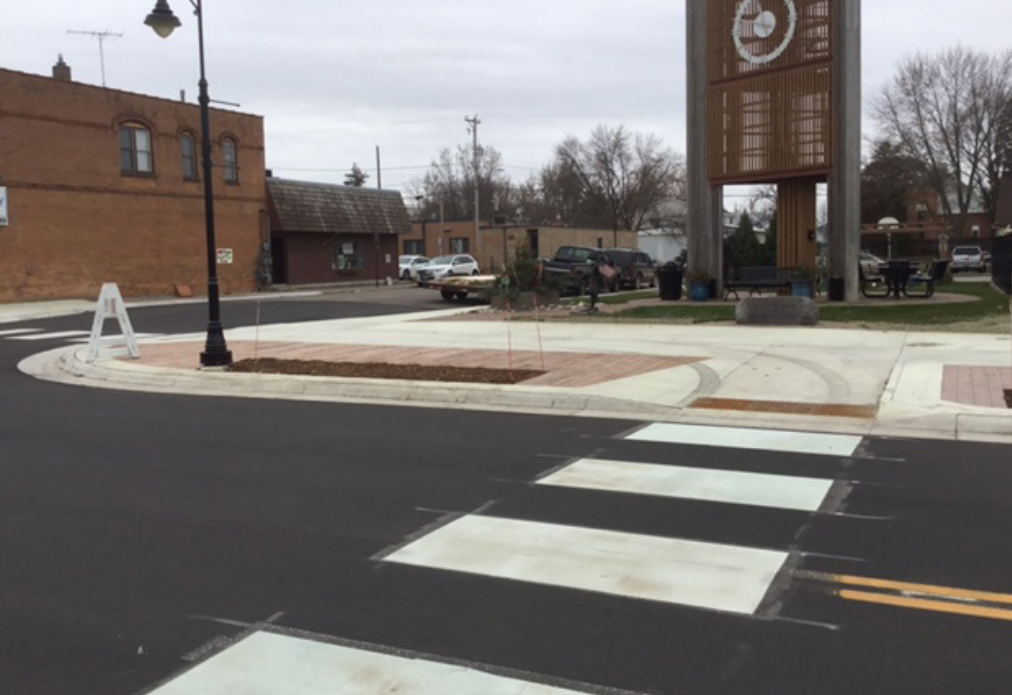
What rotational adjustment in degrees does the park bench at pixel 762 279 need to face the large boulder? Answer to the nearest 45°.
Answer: approximately 45° to its left

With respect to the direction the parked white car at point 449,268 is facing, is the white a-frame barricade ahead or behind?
ahead

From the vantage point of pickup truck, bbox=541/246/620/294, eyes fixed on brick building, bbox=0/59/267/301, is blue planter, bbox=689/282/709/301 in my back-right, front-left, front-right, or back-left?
back-left

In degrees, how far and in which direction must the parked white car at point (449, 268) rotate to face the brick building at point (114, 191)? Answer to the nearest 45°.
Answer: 0° — it already faces it

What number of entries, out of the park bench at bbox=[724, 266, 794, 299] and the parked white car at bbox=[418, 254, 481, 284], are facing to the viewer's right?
0

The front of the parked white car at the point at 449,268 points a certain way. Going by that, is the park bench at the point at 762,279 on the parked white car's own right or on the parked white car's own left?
on the parked white car's own left

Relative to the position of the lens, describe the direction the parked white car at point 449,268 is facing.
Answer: facing the viewer and to the left of the viewer

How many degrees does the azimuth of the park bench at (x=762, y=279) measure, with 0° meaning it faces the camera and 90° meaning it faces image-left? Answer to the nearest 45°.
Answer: approximately 45°

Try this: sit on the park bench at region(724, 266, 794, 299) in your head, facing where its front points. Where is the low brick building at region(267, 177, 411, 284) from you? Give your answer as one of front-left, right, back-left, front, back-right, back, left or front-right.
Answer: right
